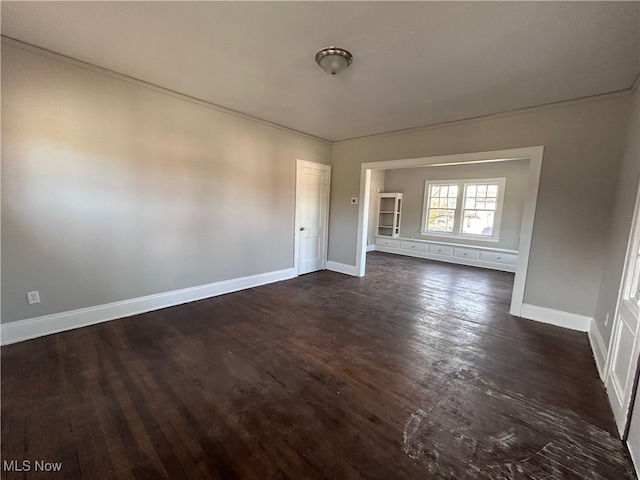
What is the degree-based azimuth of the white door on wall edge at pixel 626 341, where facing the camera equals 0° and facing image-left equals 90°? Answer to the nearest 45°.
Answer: approximately 90°

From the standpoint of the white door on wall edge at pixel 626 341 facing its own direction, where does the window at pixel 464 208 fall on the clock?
The window is roughly at 2 o'clock from the white door on wall edge.

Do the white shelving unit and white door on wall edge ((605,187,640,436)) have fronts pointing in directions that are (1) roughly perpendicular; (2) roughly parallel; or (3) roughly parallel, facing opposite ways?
roughly perpendicular

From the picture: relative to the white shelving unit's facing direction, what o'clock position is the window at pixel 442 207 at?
The window is roughly at 8 o'clock from the white shelving unit.

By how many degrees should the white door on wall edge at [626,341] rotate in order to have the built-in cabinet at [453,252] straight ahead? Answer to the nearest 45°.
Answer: approximately 45° to its right

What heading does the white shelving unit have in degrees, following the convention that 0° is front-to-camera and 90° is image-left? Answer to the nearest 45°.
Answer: approximately 45°

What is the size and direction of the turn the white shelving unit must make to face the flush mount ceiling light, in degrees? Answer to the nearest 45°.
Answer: approximately 45° to its left
